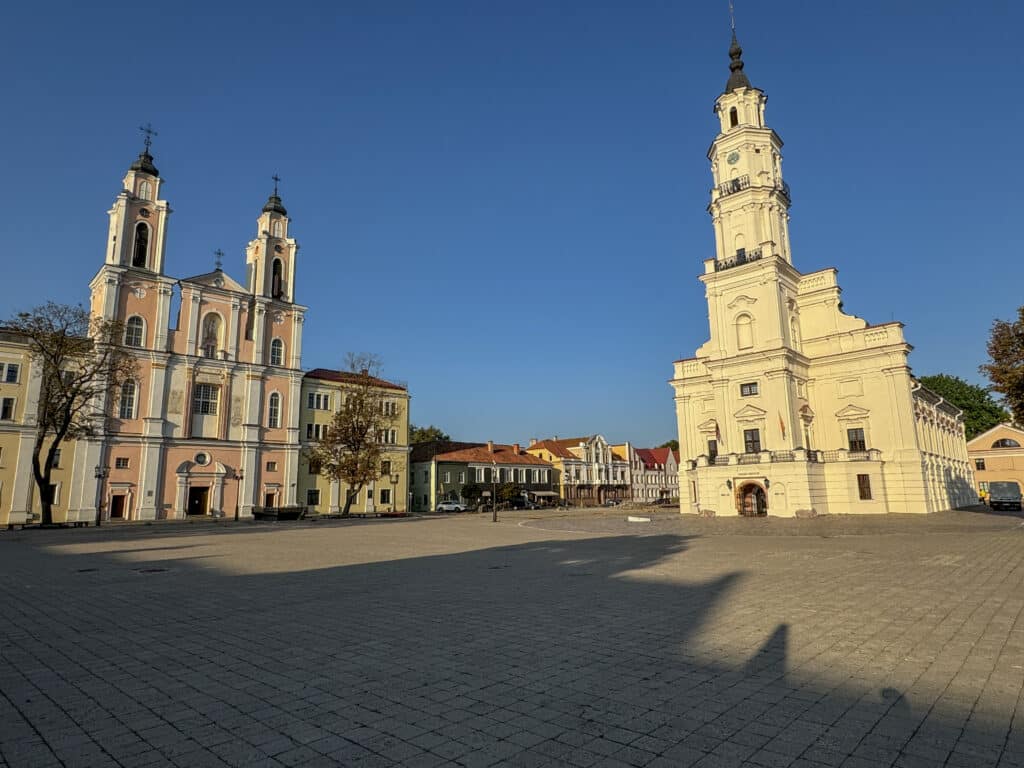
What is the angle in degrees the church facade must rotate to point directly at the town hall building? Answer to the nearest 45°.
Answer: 0° — it already faces it

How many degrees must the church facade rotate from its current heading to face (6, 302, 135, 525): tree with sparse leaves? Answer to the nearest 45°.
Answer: approximately 45° to its right

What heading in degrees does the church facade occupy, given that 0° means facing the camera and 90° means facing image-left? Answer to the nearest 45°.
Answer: approximately 315°

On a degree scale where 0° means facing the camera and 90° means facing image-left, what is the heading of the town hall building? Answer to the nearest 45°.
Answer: approximately 45°
